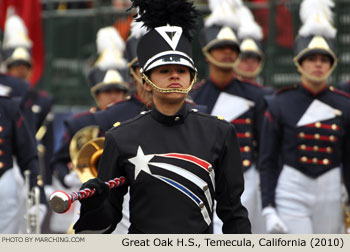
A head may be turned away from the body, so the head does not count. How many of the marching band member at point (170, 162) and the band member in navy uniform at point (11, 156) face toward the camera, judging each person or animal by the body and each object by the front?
2

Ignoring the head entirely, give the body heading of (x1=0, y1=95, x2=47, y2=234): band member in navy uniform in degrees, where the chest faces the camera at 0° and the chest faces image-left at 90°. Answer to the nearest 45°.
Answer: approximately 0°

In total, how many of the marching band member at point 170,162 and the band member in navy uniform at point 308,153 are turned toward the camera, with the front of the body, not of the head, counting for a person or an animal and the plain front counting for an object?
2

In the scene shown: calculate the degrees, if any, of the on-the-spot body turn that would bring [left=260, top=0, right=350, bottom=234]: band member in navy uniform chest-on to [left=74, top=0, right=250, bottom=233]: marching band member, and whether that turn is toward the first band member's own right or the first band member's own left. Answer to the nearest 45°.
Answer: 0° — they already face them

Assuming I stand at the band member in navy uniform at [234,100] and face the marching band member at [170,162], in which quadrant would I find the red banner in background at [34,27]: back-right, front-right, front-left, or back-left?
back-right

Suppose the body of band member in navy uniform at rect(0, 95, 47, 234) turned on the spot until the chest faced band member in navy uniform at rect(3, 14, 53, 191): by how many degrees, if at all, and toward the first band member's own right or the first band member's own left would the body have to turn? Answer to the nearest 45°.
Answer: approximately 180°

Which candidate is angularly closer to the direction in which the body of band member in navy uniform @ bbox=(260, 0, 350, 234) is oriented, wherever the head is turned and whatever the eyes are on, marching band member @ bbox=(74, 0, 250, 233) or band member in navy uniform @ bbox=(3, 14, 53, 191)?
the marching band member

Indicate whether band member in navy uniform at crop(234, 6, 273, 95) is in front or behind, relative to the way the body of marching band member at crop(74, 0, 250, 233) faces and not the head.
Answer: behind
